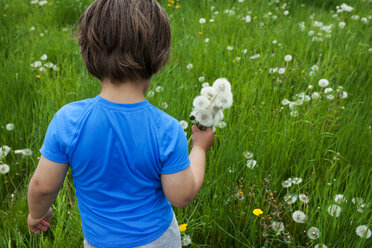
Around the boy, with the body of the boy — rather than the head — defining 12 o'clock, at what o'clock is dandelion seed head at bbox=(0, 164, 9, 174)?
The dandelion seed head is roughly at 11 o'clock from the boy.

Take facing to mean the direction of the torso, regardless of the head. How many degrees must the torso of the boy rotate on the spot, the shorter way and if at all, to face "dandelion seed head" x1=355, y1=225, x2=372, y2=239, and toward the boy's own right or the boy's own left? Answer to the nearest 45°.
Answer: approximately 90° to the boy's own right

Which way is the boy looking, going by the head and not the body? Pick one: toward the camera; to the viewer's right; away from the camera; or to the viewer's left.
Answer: away from the camera

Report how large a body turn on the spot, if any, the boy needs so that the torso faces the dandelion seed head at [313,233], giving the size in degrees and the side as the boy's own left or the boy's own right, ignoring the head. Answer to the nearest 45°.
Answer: approximately 90° to the boy's own right

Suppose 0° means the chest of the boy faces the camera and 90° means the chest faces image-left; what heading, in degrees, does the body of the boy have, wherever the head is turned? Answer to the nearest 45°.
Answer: approximately 180°

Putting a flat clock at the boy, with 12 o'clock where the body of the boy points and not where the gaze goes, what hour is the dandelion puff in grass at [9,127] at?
The dandelion puff in grass is roughly at 11 o'clock from the boy.
